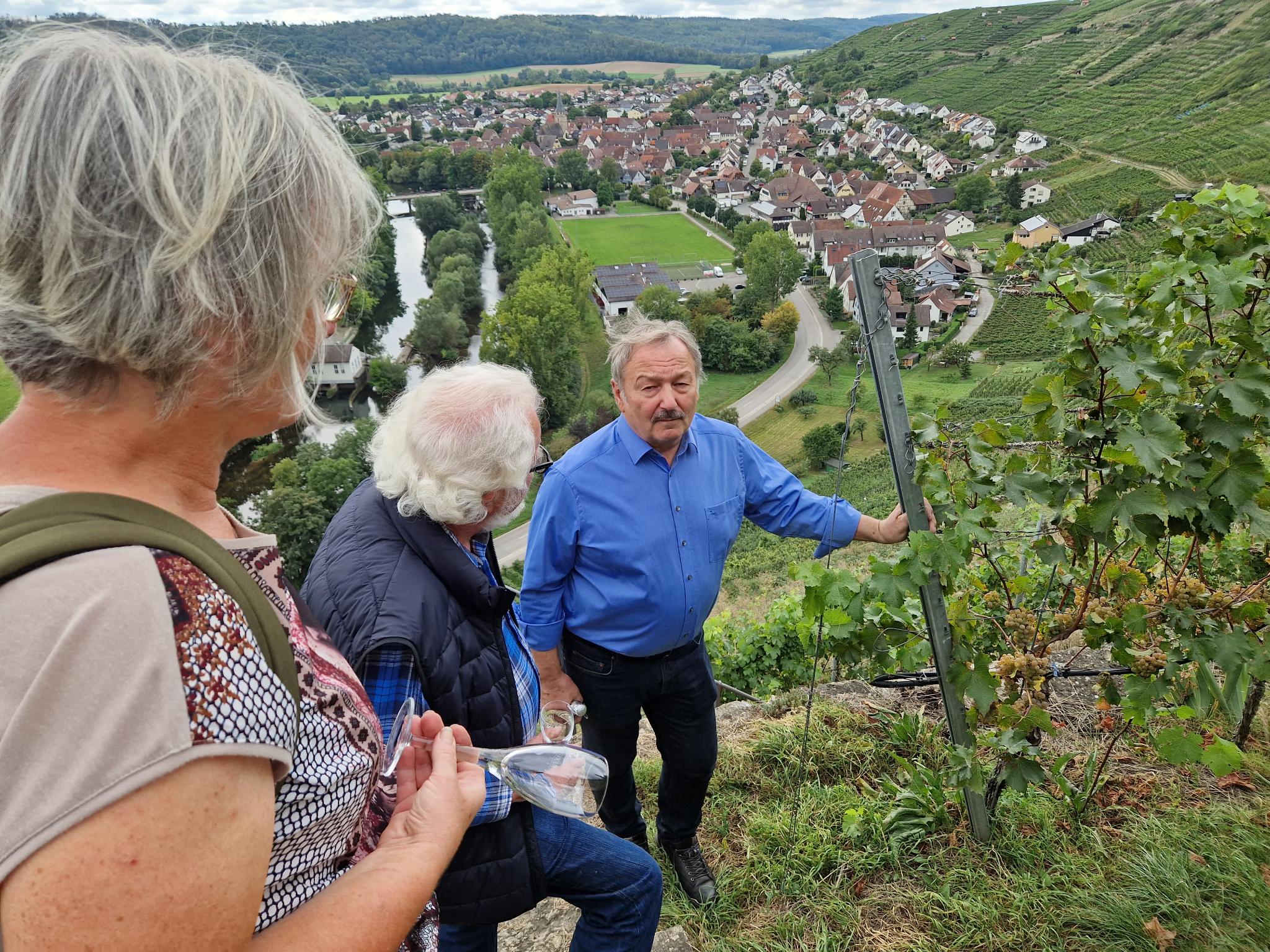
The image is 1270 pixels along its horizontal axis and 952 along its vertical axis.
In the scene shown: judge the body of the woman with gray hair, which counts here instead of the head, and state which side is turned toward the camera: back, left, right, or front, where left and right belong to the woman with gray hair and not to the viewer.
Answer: right

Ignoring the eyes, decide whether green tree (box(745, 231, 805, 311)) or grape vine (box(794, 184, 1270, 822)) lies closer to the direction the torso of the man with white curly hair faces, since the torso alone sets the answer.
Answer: the grape vine

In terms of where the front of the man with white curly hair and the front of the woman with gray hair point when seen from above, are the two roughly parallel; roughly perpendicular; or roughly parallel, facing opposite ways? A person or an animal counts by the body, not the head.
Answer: roughly parallel

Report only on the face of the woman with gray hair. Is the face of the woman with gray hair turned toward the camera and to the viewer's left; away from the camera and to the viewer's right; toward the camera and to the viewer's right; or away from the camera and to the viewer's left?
away from the camera and to the viewer's right

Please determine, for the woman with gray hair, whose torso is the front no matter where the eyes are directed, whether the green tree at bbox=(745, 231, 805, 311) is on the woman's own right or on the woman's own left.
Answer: on the woman's own left

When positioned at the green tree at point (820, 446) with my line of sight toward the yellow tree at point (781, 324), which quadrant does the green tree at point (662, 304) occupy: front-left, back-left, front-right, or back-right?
front-left

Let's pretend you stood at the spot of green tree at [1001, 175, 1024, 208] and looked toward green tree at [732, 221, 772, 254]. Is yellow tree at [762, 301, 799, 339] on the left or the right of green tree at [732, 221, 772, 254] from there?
left

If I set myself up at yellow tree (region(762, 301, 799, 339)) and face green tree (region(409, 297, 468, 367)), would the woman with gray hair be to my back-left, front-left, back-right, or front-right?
front-left

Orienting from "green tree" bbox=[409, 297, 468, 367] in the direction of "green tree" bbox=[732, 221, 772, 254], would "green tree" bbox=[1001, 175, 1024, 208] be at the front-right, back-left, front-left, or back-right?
front-right

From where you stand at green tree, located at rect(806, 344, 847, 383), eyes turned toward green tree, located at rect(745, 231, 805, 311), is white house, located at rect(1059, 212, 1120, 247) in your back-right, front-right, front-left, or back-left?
front-right

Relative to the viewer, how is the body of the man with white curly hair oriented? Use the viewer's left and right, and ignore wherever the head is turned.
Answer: facing to the right of the viewer

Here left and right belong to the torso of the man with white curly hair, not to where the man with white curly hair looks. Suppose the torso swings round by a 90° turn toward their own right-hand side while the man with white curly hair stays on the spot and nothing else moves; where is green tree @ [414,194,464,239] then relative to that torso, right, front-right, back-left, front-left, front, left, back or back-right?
back
